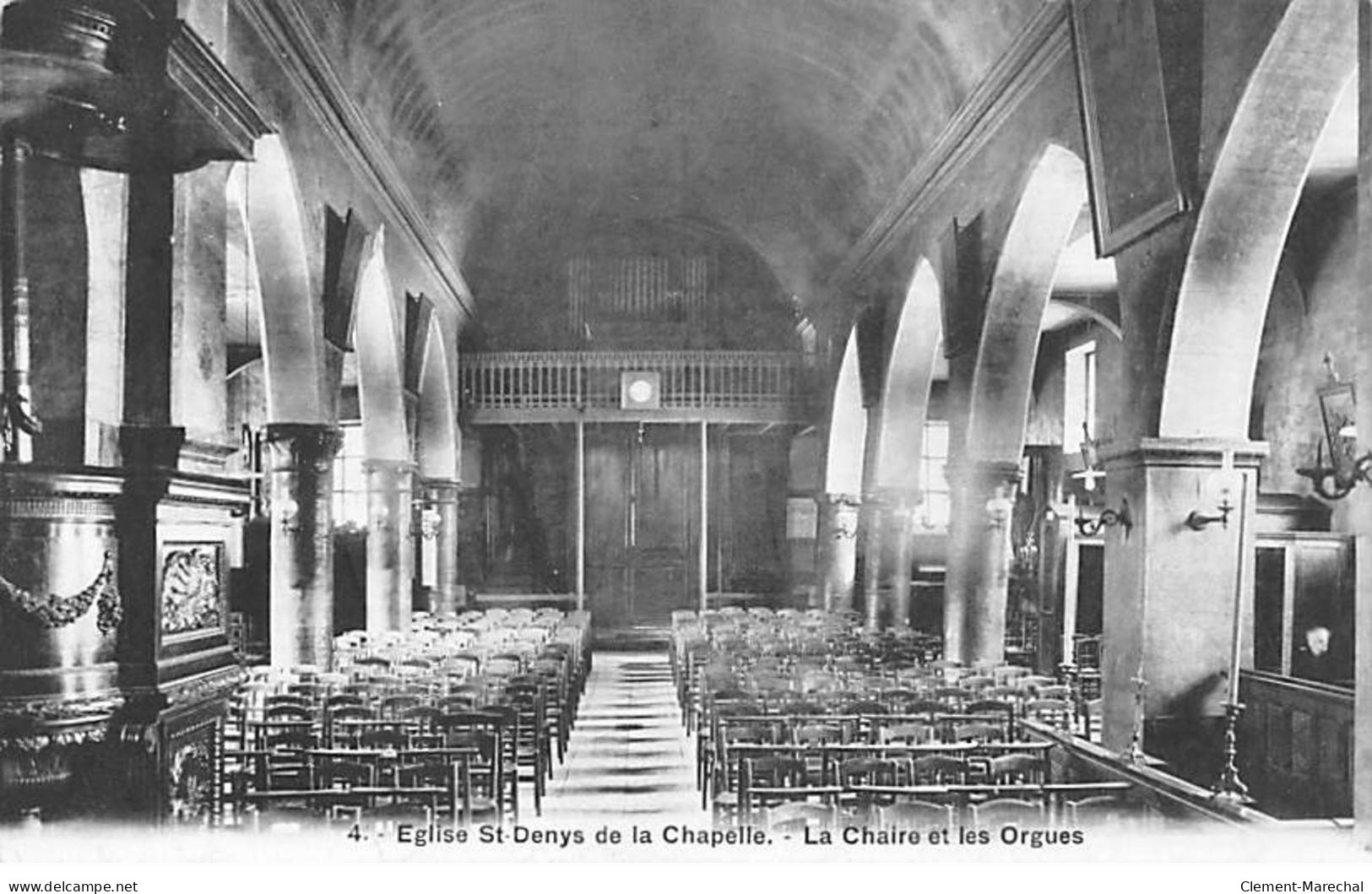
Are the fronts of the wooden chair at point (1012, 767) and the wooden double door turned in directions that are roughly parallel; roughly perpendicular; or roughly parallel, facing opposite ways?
roughly parallel

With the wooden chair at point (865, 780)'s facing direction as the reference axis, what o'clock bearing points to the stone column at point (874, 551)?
The stone column is roughly at 6 o'clock from the wooden chair.

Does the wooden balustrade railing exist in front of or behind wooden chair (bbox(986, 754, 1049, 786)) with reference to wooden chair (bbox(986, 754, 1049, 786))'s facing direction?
behind

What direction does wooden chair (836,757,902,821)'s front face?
toward the camera

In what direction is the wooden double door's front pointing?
toward the camera
